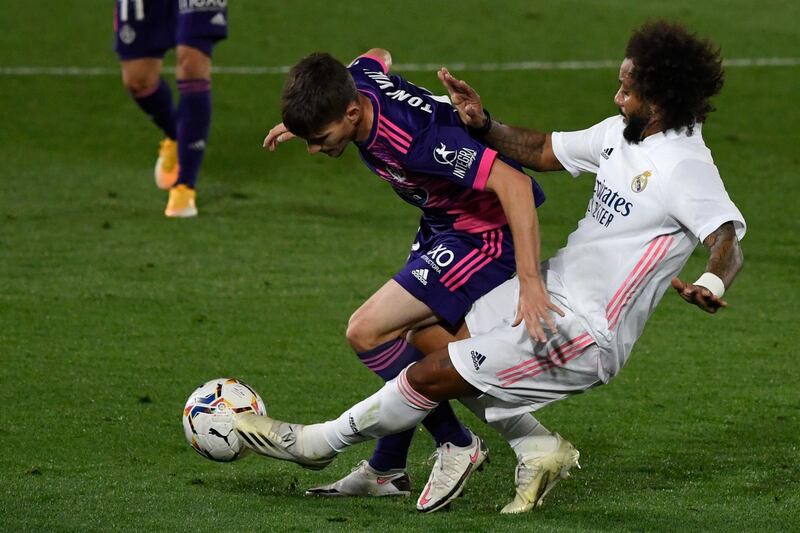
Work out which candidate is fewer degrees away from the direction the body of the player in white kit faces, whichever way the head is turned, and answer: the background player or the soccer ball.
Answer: the soccer ball
